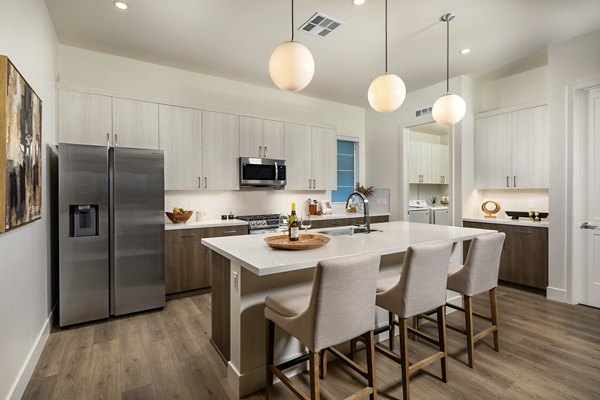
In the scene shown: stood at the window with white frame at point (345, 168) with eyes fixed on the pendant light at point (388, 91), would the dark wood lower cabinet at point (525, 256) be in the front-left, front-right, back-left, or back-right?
front-left

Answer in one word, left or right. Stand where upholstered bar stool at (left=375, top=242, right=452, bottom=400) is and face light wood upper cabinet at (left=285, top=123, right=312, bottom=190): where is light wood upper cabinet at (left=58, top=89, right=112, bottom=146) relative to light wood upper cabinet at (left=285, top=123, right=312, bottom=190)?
left

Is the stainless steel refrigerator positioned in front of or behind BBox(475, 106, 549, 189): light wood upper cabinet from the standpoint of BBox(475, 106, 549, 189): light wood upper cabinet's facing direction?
in front

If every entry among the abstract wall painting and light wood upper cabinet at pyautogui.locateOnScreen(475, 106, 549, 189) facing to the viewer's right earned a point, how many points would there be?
1

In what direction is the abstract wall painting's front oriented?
to the viewer's right

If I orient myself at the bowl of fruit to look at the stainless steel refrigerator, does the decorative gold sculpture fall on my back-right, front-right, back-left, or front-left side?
back-left

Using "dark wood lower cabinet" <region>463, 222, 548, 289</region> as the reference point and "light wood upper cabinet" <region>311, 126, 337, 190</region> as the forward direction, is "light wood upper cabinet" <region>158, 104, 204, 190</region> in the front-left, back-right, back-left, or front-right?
front-left

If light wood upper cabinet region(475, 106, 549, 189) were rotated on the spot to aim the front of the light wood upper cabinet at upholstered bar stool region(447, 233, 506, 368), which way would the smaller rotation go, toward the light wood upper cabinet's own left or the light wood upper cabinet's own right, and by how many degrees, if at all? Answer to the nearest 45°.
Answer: approximately 45° to the light wood upper cabinet's own left

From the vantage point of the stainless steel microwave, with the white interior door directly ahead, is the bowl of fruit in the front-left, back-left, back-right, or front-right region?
back-right

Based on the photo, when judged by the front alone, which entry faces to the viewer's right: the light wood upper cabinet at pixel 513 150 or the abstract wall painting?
the abstract wall painting

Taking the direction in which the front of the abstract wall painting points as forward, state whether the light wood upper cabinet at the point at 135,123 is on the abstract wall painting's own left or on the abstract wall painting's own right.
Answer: on the abstract wall painting's own left
